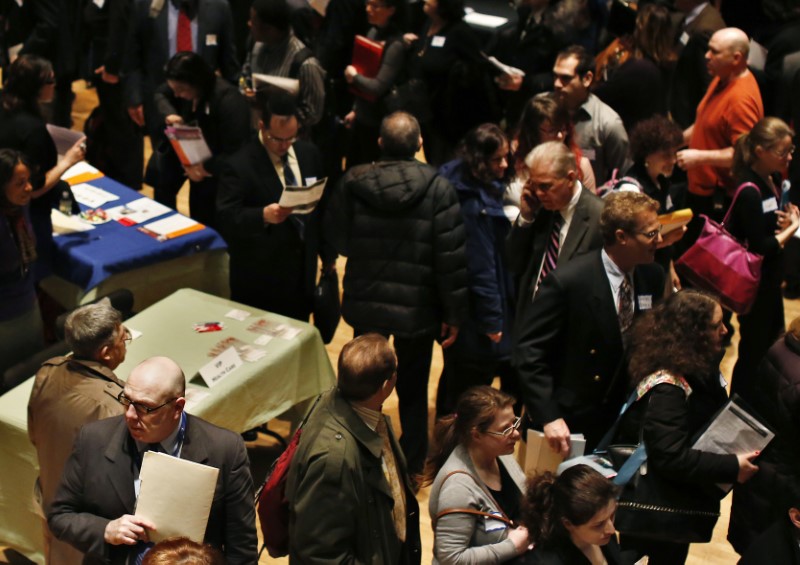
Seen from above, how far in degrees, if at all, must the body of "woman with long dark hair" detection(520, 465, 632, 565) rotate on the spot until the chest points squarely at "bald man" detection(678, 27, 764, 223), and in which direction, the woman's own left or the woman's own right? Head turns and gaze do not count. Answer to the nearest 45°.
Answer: approximately 135° to the woman's own left

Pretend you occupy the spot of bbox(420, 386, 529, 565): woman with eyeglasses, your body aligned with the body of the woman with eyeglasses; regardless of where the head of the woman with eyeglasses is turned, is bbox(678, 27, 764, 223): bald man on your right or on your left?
on your left

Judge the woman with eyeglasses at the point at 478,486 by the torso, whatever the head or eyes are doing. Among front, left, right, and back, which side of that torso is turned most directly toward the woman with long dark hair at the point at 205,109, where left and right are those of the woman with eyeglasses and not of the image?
back

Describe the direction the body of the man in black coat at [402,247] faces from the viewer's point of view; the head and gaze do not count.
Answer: away from the camera

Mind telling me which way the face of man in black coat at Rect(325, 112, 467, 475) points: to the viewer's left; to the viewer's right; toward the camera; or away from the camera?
away from the camera

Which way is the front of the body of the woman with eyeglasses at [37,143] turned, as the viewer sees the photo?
to the viewer's right

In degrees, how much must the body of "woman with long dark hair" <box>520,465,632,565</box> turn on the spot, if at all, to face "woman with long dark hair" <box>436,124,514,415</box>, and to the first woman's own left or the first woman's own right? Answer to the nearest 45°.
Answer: approximately 135° to the first woman's own left

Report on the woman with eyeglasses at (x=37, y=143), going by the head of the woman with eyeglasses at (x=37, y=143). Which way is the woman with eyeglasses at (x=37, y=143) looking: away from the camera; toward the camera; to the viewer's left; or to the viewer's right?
to the viewer's right

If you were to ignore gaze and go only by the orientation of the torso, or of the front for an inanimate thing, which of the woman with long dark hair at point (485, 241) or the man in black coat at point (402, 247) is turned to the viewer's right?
the woman with long dark hair

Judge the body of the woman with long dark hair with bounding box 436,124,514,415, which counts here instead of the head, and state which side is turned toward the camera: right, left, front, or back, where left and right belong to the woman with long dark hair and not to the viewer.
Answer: right

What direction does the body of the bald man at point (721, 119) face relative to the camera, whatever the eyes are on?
to the viewer's left
